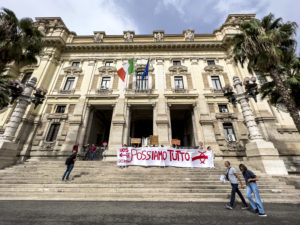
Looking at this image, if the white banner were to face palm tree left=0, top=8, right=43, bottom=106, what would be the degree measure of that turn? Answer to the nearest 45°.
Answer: approximately 45° to its right

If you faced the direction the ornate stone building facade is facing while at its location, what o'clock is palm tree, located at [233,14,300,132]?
The palm tree is roughly at 10 o'clock from the ornate stone building facade.

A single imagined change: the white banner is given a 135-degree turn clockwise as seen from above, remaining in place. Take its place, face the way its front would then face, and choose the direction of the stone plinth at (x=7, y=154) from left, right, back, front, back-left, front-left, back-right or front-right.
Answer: front-left

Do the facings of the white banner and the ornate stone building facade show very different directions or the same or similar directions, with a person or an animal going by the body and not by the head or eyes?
same or similar directions

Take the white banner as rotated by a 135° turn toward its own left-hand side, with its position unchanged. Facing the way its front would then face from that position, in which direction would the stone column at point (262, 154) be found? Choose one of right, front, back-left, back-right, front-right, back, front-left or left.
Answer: front-right

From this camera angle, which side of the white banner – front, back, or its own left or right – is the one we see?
front

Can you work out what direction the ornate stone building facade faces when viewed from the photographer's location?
facing the viewer

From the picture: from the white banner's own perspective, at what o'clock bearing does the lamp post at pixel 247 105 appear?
The lamp post is roughly at 9 o'clock from the white banner.

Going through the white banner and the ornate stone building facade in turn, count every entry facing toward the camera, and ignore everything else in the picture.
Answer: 2
